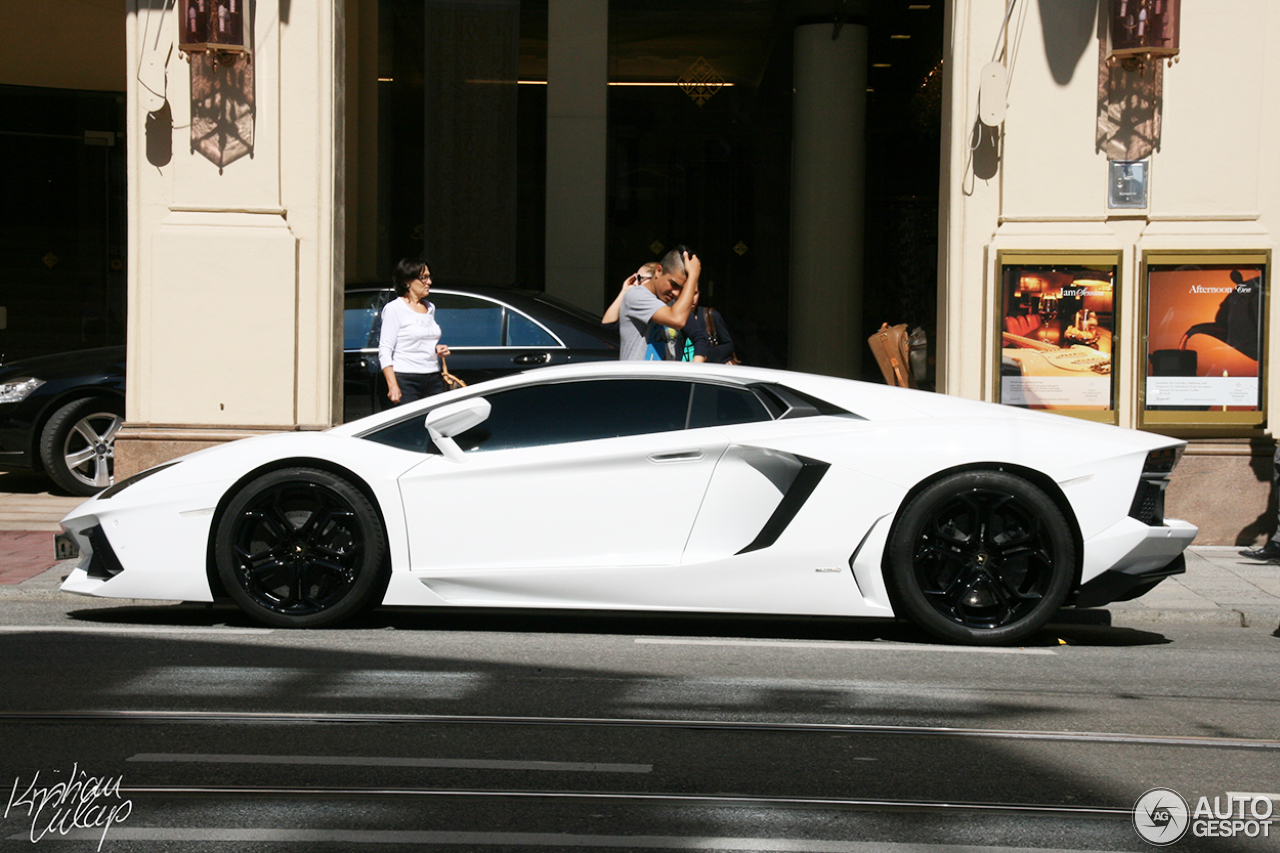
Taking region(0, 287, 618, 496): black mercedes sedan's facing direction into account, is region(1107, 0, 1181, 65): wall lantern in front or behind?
behind

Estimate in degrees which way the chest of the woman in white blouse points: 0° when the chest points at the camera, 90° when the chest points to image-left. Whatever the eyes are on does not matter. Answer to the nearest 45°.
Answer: approximately 315°

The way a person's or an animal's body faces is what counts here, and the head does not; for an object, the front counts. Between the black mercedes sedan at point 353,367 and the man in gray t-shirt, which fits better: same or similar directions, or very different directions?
very different directions

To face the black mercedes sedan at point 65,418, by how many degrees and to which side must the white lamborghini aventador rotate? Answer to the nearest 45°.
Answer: approximately 45° to its right

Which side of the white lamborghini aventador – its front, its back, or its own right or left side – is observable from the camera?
left

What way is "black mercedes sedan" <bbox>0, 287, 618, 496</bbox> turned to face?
to the viewer's left
